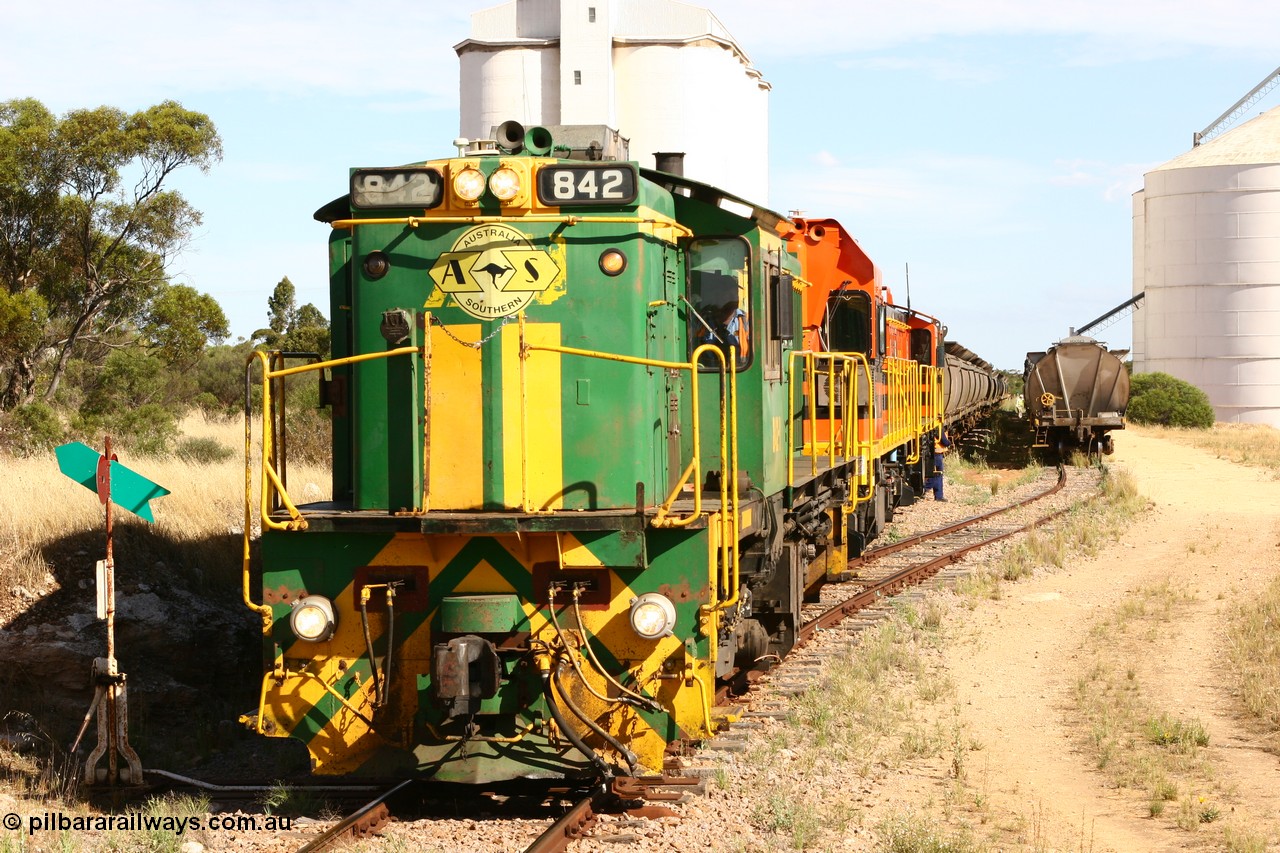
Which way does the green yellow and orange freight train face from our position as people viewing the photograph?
facing the viewer

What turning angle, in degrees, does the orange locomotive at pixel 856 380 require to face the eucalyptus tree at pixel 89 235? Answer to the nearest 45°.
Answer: approximately 90° to its right

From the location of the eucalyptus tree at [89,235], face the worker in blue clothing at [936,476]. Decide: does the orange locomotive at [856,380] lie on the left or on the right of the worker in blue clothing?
right

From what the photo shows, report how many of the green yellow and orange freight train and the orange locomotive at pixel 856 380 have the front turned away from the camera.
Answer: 0

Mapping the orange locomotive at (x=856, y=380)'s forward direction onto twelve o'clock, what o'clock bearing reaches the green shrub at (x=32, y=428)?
The green shrub is roughly at 2 o'clock from the orange locomotive.

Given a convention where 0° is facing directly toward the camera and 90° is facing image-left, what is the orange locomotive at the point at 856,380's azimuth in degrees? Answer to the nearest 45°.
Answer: approximately 45°

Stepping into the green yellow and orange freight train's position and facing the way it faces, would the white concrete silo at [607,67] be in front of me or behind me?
behind
